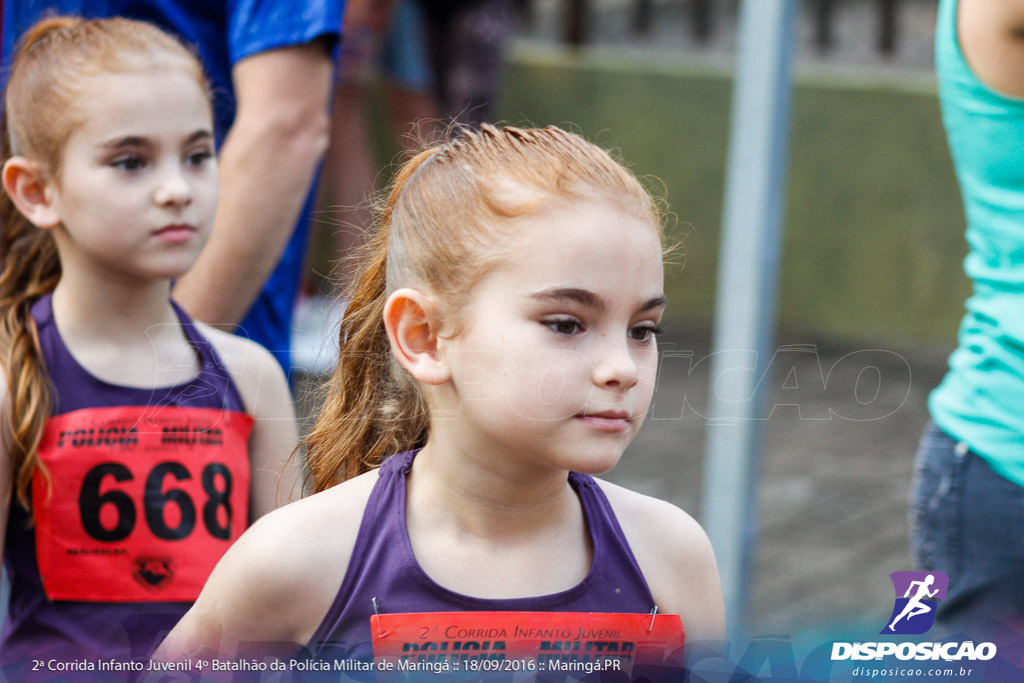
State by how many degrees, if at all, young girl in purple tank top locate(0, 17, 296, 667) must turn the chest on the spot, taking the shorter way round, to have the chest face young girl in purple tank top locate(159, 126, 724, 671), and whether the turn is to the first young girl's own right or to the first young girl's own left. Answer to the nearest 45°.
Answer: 0° — they already face them

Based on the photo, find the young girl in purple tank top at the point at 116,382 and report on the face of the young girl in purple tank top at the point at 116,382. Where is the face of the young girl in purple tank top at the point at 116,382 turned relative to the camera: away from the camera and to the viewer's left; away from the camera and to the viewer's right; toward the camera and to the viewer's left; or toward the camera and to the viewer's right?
toward the camera and to the viewer's right

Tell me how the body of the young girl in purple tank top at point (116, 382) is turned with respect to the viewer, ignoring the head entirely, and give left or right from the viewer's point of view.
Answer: facing the viewer and to the right of the viewer

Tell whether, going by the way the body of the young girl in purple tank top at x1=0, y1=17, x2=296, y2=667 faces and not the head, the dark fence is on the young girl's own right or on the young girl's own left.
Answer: on the young girl's own left

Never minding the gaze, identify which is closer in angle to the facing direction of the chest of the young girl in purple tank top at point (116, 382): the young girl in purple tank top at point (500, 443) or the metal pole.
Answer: the young girl in purple tank top

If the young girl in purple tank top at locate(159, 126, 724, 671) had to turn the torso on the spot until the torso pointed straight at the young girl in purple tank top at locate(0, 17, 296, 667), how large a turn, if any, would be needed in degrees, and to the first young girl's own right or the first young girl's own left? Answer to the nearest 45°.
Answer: approximately 180°

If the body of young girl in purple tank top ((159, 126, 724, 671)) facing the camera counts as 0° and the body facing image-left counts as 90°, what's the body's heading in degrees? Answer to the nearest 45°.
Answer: approximately 315°

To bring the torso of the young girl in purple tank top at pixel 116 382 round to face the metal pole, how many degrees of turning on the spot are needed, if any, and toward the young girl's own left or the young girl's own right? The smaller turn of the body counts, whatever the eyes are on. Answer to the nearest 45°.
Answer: approximately 90° to the young girl's own left

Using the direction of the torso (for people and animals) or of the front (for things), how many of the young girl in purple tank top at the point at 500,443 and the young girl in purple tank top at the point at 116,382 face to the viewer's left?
0

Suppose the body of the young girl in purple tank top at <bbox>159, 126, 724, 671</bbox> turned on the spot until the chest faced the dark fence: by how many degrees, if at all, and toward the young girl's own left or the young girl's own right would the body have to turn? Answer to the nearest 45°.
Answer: approximately 135° to the young girl's own left
